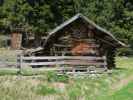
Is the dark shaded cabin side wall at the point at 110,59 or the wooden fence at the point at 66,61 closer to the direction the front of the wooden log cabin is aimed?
the wooden fence

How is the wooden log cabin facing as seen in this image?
toward the camera
